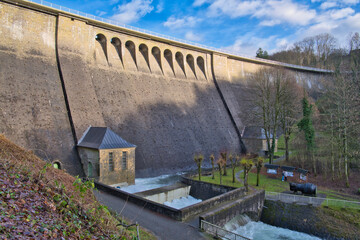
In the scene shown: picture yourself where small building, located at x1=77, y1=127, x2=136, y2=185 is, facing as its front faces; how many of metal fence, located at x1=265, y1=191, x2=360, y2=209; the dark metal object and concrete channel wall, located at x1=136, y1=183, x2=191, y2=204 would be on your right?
0

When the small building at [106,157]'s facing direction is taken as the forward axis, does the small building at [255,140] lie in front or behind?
behind

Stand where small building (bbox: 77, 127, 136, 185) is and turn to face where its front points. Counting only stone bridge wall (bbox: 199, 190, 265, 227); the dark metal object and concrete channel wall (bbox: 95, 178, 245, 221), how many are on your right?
0

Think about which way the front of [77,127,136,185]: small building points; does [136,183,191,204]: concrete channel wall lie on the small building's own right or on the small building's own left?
on the small building's own left

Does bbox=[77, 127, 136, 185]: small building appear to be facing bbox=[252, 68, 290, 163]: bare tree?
no

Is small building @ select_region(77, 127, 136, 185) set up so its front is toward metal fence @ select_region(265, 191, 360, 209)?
no

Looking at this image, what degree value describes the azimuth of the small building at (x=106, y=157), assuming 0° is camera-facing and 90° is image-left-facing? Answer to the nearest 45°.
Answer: approximately 45°

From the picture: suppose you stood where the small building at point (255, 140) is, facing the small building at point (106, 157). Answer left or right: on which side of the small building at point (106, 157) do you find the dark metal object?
left

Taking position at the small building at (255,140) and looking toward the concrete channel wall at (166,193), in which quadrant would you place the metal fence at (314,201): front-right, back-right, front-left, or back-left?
front-left

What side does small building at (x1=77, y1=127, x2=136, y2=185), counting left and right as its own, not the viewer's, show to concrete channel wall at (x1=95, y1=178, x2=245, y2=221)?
left

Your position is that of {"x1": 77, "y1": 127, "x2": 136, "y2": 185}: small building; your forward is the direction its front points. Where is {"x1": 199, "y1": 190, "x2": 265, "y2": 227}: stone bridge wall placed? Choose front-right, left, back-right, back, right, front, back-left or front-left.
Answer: left
